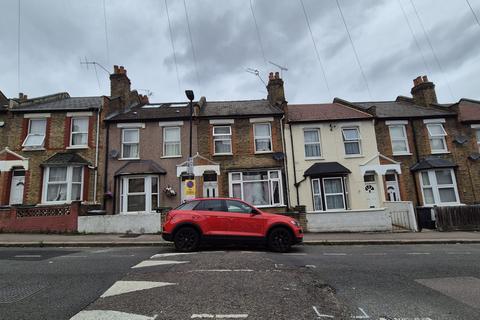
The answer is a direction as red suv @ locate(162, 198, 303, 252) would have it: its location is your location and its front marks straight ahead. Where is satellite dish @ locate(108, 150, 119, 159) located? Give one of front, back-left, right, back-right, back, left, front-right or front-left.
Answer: back-left

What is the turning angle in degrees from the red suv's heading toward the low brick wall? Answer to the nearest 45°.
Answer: approximately 135° to its left

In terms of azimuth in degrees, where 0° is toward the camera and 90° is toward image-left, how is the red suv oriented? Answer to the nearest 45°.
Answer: approximately 270°
